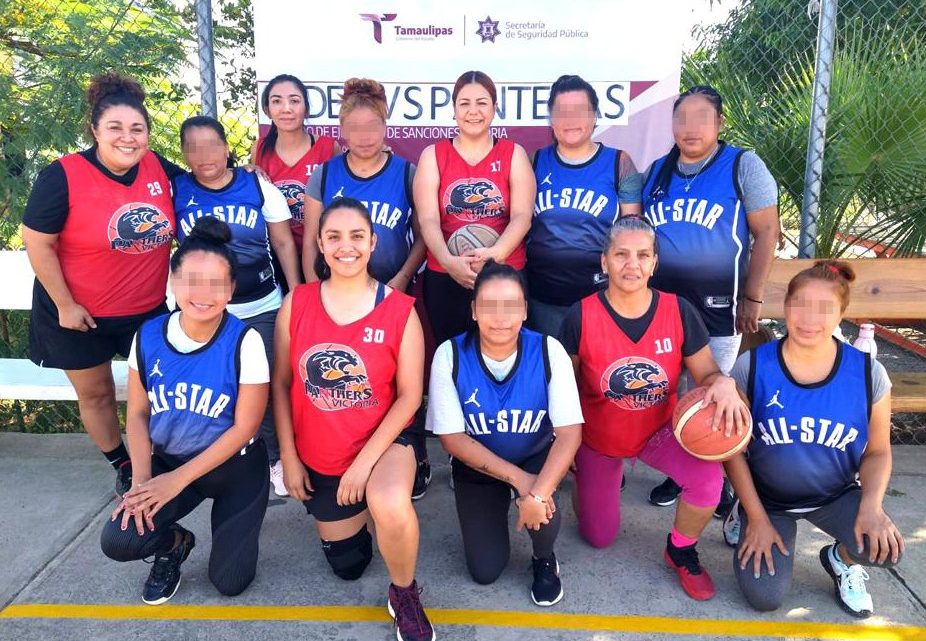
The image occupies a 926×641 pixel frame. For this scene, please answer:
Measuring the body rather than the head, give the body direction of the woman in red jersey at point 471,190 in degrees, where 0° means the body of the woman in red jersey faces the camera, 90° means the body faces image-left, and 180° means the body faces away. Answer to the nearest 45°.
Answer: approximately 0°

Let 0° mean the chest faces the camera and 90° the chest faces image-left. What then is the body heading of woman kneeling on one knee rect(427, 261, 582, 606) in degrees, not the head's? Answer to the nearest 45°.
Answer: approximately 0°

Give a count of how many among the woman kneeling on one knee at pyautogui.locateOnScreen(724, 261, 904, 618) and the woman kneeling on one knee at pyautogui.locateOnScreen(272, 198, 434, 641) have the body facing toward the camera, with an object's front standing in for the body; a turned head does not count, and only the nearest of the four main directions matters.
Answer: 2

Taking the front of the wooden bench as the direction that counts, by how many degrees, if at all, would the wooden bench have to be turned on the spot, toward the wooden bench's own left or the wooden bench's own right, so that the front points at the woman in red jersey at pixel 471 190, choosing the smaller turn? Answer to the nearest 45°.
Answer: approximately 45° to the wooden bench's own right
